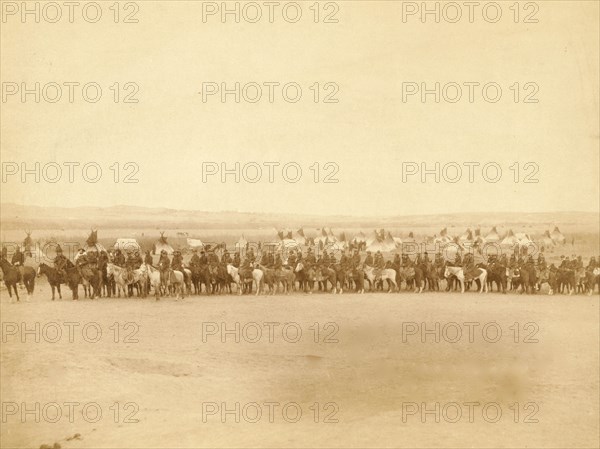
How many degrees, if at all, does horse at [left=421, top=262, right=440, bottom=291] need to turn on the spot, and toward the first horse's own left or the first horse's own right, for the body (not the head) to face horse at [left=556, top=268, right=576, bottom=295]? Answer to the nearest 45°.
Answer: approximately 135° to the first horse's own left

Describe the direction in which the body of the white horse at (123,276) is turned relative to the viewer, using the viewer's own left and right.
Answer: facing to the left of the viewer

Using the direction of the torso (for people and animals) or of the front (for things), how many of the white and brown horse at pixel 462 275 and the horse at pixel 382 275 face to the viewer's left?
2

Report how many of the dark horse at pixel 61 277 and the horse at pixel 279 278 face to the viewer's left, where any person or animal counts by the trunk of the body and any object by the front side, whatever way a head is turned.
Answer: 2

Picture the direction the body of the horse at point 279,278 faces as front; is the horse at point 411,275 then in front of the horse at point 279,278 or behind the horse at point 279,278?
behind

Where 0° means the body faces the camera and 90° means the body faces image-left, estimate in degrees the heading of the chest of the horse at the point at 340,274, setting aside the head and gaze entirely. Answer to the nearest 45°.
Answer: approximately 45°

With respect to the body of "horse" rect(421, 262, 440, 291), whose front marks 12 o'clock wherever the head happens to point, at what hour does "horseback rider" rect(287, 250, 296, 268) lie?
The horseback rider is roughly at 1 o'clock from the horse.

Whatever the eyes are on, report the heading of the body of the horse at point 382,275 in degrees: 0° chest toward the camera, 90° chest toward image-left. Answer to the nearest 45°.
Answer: approximately 90°

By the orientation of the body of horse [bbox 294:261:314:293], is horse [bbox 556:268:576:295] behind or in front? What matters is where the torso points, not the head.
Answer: behind

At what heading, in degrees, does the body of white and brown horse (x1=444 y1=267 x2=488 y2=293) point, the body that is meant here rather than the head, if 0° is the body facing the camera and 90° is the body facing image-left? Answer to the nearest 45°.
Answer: approximately 90°

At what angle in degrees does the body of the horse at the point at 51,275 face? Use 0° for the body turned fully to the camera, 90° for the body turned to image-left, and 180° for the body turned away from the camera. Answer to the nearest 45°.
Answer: approximately 45°
